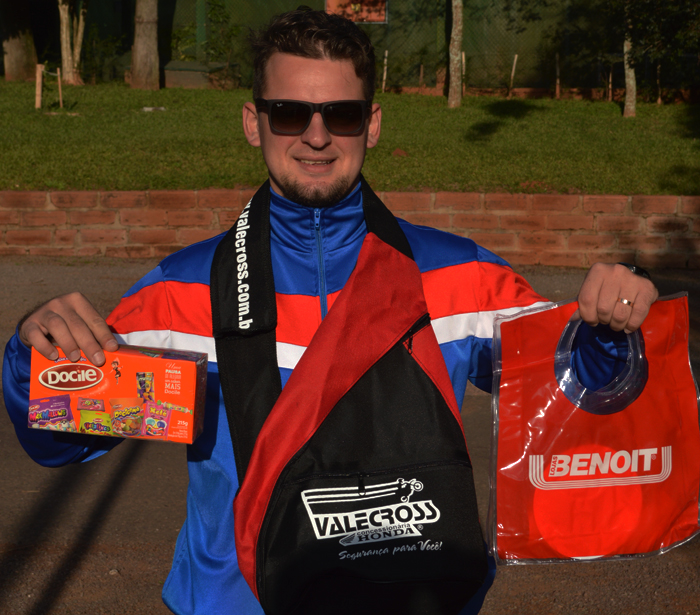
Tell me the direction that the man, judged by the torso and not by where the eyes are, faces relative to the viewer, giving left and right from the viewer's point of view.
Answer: facing the viewer

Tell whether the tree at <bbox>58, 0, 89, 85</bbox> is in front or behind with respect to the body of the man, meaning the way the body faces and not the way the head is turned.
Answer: behind

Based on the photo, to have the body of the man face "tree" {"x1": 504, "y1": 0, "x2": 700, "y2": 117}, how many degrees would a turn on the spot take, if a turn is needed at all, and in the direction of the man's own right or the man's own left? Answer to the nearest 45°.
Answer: approximately 180°
